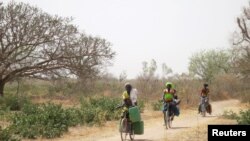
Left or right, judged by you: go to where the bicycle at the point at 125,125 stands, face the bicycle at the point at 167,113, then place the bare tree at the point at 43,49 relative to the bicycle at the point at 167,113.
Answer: left

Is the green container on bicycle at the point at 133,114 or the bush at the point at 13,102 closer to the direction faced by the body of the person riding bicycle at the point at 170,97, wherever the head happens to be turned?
the green container on bicycle

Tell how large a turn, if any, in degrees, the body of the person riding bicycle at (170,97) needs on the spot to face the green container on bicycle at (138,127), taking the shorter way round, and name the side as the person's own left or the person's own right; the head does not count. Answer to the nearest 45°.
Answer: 0° — they already face it

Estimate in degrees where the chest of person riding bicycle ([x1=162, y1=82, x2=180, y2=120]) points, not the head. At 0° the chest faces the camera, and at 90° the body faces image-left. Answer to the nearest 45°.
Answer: approximately 0°

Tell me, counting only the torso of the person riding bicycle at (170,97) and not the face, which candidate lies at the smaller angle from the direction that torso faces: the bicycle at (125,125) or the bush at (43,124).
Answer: the bicycle

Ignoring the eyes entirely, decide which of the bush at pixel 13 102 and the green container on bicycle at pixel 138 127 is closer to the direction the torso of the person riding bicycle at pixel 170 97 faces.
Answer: the green container on bicycle

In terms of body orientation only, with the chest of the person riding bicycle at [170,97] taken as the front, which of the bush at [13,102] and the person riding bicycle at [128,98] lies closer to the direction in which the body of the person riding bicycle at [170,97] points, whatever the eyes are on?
the person riding bicycle

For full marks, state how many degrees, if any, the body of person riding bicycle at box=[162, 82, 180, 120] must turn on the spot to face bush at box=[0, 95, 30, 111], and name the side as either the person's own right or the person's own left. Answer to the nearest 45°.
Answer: approximately 135° to the person's own right

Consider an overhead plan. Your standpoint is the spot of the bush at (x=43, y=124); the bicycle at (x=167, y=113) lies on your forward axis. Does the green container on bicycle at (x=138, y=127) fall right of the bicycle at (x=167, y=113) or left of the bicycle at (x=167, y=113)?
right

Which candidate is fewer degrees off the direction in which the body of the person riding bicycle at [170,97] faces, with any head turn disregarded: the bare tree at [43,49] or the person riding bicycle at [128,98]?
the person riding bicycle

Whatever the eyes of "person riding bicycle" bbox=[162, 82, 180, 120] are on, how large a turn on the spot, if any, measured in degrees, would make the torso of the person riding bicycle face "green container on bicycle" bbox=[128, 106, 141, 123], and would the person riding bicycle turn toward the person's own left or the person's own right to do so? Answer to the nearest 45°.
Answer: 0° — they already face it

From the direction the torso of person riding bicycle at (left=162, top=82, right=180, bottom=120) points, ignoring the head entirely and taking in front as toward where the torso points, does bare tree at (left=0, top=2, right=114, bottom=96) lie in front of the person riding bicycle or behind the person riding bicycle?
behind
